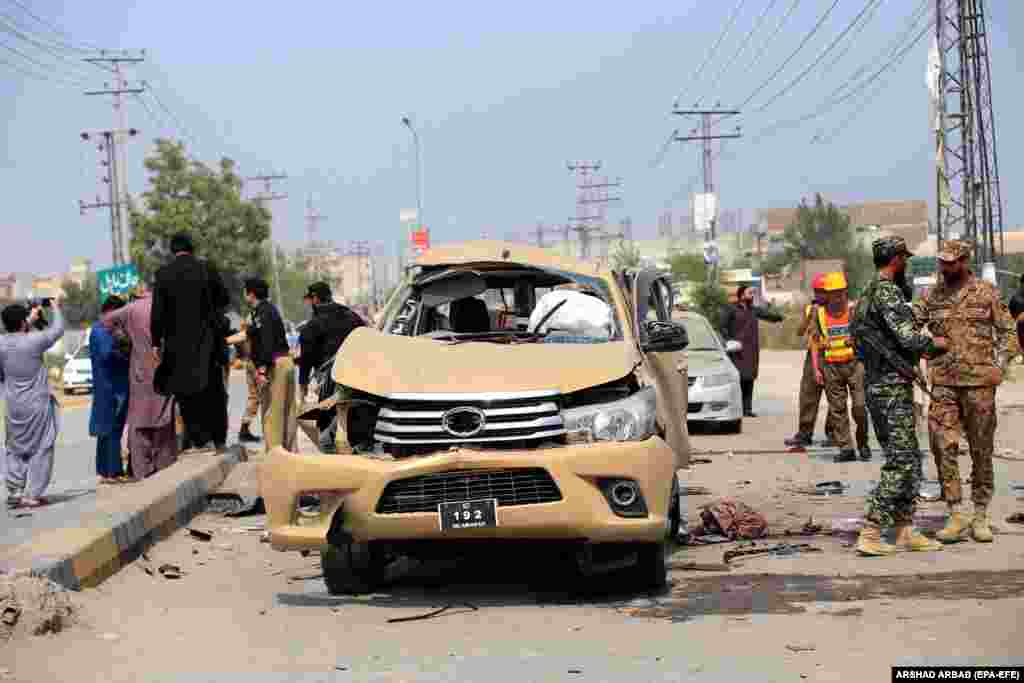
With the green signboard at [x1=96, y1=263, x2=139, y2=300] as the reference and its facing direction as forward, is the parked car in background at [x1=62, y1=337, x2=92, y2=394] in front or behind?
in front

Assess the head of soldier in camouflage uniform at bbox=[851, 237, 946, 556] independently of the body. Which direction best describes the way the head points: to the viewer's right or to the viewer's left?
to the viewer's right

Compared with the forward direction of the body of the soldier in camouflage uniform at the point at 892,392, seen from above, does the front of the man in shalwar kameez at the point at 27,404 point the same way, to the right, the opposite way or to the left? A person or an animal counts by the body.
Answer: to the left

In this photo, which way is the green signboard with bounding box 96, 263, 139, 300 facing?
toward the camera

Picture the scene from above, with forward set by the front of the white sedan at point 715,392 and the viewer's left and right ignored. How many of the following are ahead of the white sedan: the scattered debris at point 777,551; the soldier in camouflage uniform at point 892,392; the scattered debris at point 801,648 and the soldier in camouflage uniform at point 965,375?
4

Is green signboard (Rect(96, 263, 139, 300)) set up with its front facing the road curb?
yes

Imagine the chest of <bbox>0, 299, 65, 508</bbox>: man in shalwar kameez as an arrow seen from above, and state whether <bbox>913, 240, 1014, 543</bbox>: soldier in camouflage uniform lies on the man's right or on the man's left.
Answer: on the man's right

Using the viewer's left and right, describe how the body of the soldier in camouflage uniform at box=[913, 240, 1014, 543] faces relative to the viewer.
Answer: facing the viewer

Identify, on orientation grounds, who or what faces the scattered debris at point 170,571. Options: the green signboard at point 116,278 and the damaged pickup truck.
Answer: the green signboard

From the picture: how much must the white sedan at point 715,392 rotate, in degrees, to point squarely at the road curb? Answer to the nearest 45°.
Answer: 0° — it already faces it
